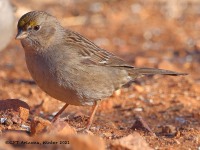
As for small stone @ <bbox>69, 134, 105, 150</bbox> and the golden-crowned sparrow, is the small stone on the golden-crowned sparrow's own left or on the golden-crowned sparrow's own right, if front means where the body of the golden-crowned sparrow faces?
on the golden-crowned sparrow's own left

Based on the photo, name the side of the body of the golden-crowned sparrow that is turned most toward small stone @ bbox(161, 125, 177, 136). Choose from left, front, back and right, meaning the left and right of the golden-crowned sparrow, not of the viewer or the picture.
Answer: back

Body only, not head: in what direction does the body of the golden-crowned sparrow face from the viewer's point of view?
to the viewer's left

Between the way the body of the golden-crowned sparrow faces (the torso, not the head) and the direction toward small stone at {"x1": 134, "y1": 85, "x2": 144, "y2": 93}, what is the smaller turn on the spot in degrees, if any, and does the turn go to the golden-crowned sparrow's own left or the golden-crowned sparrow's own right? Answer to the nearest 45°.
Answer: approximately 135° to the golden-crowned sparrow's own right
